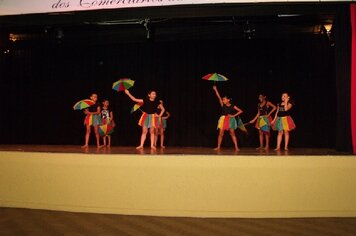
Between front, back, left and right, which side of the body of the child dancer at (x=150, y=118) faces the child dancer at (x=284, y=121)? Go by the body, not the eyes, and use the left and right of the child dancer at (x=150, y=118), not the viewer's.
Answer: left

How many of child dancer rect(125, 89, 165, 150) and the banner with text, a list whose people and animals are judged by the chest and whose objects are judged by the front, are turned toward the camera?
2

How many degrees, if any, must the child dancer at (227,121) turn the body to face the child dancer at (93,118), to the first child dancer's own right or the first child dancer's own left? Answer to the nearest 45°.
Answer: approximately 90° to the first child dancer's own right

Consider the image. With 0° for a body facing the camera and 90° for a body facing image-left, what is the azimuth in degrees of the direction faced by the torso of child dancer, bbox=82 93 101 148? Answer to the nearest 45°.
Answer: approximately 45°

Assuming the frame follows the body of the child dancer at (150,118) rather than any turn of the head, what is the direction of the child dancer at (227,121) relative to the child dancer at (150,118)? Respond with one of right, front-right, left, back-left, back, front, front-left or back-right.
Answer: left

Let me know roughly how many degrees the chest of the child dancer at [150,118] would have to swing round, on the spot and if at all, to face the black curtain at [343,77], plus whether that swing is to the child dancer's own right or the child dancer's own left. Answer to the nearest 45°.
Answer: approximately 45° to the child dancer's own left
